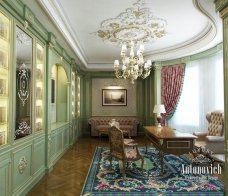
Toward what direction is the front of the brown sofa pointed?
toward the camera

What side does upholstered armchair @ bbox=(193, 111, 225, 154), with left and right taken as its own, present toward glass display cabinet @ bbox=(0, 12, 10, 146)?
front

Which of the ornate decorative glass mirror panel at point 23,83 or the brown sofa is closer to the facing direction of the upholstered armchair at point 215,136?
the ornate decorative glass mirror panel

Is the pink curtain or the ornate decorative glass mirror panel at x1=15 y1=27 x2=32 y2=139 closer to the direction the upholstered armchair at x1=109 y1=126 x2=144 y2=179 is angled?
the pink curtain

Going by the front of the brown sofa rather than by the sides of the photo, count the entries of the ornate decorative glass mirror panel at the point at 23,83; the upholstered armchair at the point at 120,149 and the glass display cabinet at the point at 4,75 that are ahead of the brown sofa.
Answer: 3

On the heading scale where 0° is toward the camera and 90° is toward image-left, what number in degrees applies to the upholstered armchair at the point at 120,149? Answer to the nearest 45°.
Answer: approximately 225°

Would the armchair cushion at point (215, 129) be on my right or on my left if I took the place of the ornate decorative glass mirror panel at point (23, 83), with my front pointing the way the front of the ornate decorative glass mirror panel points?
on my left

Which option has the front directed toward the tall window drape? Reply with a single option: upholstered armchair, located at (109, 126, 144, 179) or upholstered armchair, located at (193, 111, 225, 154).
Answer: upholstered armchair, located at (109, 126, 144, 179)

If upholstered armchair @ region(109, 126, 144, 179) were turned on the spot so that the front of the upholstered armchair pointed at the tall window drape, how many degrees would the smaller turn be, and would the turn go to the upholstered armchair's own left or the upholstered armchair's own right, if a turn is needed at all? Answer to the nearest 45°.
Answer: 0° — it already faces it

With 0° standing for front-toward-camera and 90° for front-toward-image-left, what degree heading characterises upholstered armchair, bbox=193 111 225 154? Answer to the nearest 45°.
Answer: approximately 45°

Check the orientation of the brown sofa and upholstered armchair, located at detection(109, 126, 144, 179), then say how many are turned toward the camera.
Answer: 1

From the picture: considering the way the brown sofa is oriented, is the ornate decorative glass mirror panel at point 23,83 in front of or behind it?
in front

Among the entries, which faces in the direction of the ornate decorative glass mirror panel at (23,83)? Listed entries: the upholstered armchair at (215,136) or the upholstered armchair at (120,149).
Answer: the upholstered armchair at (215,136)
